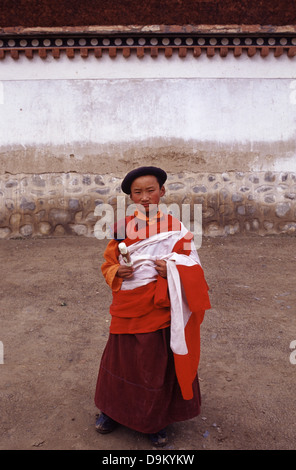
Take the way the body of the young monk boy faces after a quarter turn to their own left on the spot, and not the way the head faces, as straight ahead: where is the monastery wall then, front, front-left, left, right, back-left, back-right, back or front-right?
left

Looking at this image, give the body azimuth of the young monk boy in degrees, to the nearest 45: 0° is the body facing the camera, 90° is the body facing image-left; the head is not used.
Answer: approximately 0°
